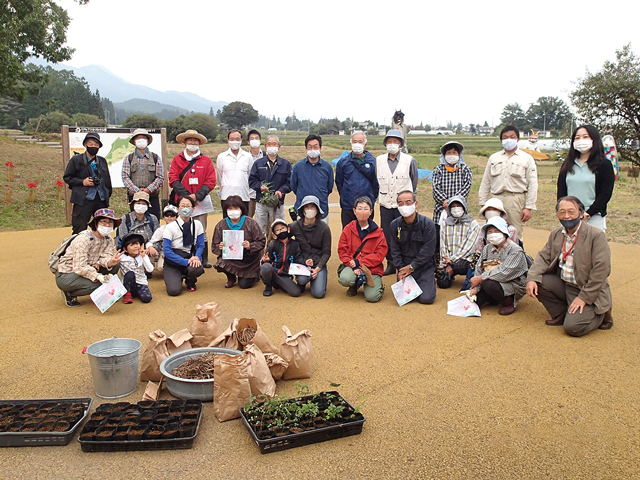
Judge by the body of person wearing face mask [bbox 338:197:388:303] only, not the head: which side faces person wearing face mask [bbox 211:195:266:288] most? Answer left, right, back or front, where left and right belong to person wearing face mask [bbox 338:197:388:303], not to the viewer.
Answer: right

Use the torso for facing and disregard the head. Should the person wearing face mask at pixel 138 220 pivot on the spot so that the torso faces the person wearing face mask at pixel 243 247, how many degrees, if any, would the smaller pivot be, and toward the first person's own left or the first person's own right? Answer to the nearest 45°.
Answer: approximately 45° to the first person's own left

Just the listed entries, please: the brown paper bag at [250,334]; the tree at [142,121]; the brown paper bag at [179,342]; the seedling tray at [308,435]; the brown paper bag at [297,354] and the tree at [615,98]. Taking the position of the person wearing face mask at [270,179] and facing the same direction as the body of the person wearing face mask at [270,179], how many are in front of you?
4

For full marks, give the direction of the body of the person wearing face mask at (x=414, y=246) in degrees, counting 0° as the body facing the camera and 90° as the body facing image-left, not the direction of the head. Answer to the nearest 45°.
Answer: approximately 45°

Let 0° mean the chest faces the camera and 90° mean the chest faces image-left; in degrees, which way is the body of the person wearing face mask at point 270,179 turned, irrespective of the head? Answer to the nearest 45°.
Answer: approximately 0°

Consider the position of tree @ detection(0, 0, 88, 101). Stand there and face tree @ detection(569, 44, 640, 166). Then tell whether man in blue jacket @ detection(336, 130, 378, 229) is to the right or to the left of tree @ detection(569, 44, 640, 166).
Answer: right

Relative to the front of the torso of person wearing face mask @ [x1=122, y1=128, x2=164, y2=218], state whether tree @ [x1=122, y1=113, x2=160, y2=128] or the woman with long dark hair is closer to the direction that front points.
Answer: the woman with long dark hair

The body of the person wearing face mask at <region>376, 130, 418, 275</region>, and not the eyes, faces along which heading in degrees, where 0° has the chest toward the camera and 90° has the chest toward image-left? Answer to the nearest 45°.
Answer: approximately 0°

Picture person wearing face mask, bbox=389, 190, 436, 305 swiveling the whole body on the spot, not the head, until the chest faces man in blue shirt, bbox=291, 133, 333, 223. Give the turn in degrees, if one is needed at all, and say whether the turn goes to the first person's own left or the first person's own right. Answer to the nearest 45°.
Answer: approximately 90° to the first person's own right

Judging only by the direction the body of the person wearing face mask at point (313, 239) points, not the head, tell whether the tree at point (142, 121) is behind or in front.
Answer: behind

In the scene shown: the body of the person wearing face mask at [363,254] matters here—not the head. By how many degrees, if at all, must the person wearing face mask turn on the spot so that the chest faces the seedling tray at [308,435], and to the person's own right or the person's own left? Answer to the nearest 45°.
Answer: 0° — they already face it

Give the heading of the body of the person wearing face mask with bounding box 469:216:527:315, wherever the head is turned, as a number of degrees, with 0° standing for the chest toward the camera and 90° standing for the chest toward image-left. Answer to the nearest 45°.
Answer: approximately 45°
